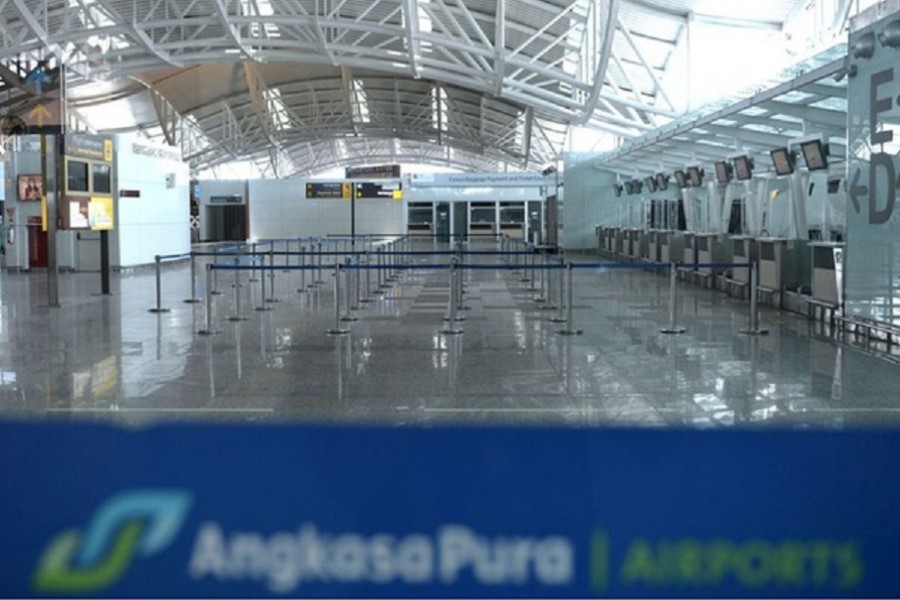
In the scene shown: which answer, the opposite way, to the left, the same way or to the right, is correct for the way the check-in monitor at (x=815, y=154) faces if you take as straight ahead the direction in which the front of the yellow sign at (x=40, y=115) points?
to the right

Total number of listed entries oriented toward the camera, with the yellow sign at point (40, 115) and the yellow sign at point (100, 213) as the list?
2

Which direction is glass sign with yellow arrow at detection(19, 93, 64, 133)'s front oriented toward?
toward the camera

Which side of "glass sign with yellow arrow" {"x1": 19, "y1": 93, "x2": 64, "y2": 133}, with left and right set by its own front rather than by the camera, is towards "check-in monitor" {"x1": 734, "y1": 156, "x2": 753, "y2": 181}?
left

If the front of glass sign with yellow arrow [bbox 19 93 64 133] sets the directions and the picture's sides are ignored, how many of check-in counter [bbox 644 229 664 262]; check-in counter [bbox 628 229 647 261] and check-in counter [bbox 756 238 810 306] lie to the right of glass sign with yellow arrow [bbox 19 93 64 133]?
0

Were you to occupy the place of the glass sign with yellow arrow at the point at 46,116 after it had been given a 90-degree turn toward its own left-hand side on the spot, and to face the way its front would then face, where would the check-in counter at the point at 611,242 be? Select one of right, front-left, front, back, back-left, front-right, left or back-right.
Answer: front-left

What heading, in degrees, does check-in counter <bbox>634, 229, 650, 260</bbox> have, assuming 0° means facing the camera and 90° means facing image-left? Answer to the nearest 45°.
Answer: approximately 90°

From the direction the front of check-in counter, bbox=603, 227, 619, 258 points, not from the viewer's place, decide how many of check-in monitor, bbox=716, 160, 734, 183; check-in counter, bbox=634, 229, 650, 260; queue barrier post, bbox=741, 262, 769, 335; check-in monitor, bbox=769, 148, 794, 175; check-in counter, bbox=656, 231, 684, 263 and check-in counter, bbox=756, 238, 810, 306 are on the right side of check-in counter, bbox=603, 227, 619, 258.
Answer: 0

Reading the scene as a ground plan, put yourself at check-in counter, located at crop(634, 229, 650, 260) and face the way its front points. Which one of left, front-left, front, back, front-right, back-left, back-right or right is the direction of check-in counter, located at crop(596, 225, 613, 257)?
right

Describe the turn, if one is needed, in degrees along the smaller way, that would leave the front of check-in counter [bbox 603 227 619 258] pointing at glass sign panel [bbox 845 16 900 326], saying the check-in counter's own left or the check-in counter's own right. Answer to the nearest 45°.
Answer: approximately 90° to the check-in counter's own left

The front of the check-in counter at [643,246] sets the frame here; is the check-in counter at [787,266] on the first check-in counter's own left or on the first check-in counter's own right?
on the first check-in counter's own left

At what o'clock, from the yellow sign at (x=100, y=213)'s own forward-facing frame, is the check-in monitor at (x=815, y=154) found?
The check-in monitor is roughly at 10 o'clock from the yellow sign.

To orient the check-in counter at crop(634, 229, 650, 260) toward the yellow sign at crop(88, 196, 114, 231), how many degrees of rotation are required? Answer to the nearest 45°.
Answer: approximately 45° to its left

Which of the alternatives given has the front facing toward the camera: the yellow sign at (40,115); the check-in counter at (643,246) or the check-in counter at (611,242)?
the yellow sign

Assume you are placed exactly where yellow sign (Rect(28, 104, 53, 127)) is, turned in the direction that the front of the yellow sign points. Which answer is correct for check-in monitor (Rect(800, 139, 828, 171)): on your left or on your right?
on your left

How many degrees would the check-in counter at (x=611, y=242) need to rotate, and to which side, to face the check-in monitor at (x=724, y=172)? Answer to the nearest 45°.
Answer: approximately 90° to its left

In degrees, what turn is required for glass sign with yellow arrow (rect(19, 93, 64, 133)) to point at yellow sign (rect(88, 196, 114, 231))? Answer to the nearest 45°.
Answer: approximately 135° to its left

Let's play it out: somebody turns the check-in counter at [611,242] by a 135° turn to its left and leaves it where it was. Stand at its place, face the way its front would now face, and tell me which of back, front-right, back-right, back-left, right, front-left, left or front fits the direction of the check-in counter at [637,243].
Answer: front-right

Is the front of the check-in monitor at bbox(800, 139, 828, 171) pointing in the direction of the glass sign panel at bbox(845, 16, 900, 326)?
no

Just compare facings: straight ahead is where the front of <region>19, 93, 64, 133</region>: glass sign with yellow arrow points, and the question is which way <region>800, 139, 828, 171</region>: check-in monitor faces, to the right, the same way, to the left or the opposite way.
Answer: to the right

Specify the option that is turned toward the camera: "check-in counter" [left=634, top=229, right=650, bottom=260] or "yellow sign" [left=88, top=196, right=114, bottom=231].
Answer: the yellow sign

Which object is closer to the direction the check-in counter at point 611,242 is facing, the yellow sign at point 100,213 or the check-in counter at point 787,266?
the yellow sign
